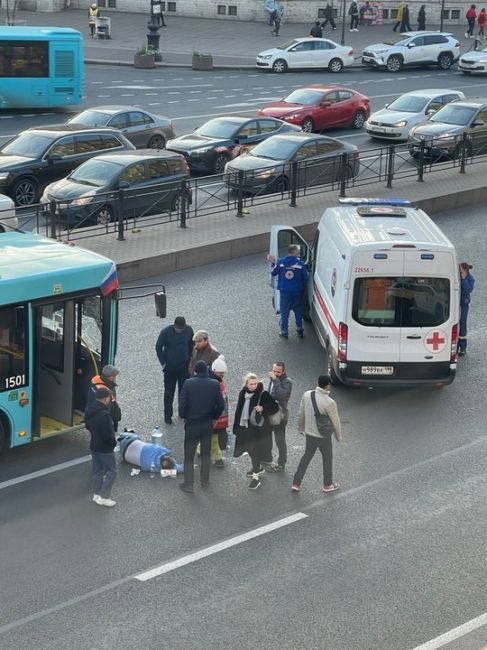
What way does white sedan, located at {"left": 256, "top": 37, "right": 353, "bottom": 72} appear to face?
to the viewer's left

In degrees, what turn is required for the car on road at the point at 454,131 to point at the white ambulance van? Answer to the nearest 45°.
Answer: approximately 45° to its left

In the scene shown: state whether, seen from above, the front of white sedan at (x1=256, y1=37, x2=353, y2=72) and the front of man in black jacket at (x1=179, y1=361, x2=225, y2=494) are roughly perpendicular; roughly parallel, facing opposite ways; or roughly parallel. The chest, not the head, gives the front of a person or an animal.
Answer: roughly perpendicular

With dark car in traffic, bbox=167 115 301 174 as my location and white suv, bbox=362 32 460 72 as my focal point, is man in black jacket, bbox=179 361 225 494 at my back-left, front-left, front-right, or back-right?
back-right

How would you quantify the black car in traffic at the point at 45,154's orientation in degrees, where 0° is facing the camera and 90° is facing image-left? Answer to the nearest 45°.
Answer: approximately 45°

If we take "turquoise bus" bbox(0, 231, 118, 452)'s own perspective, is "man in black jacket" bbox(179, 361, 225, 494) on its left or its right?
on its right

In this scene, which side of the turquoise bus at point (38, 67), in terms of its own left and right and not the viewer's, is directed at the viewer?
left

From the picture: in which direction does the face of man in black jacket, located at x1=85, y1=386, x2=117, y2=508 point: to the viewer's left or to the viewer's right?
to the viewer's right

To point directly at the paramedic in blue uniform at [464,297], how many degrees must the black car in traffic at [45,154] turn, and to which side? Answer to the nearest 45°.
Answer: approximately 90° to its left

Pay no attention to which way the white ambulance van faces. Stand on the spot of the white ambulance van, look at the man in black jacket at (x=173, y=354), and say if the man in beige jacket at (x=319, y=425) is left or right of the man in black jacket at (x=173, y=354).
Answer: left

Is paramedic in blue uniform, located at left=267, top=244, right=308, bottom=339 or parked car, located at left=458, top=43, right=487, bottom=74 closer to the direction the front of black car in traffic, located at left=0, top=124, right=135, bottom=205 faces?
the paramedic in blue uniform
